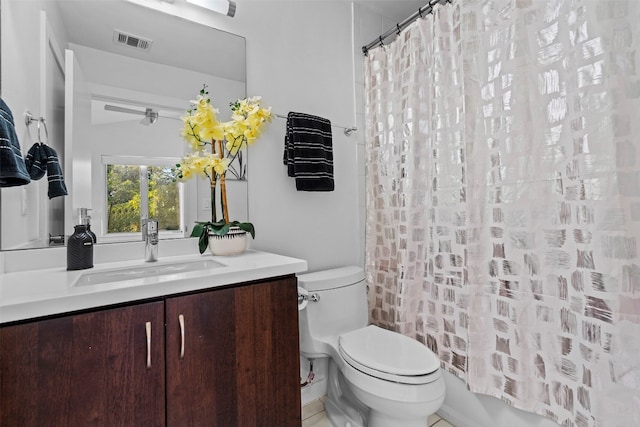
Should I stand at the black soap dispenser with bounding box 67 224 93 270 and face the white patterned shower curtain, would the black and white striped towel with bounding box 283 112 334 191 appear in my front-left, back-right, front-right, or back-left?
front-left

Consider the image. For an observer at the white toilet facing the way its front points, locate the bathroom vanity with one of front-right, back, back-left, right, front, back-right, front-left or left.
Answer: right

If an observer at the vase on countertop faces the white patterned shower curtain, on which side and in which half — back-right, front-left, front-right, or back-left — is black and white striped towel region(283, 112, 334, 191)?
front-left

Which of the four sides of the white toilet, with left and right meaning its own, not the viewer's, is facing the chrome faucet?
right

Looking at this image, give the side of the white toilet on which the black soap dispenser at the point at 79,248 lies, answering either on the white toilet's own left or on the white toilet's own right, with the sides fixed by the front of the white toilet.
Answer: on the white toilet's own right

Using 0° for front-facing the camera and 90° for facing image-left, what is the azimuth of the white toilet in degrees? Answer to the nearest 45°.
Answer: approximately 315°
